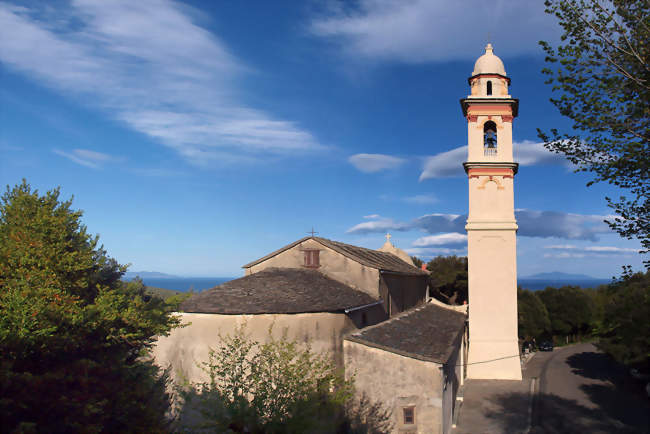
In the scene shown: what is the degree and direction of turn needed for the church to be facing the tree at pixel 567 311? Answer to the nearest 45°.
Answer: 0° — it already faces it

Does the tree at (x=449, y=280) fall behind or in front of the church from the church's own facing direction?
in front

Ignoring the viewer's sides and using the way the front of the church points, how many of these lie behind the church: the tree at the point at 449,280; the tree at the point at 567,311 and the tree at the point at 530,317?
0

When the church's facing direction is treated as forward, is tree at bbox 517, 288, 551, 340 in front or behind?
in front

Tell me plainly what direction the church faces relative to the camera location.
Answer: facing away from the viewer and to the right of the viewer

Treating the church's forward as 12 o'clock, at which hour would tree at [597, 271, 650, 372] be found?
The tree is roughly at 1 o'clock from the church.

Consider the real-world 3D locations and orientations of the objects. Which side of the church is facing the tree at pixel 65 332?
back
